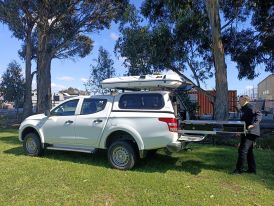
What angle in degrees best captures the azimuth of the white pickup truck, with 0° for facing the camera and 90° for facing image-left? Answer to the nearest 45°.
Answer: approximately 135°

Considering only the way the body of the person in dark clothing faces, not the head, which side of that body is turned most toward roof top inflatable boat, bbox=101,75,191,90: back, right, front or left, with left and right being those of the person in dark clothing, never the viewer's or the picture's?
front

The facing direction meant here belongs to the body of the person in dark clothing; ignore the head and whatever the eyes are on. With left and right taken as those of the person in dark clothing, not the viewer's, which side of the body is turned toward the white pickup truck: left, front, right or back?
front

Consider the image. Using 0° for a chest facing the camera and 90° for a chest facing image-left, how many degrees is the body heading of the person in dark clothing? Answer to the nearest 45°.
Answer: approximately 90°

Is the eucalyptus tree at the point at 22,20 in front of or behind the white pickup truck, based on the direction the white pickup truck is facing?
in front

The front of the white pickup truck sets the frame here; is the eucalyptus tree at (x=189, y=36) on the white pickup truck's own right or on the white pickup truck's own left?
on the white pickup truck's own right

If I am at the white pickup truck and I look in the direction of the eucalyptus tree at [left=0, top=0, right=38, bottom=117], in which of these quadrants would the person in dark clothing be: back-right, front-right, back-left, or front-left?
back-right

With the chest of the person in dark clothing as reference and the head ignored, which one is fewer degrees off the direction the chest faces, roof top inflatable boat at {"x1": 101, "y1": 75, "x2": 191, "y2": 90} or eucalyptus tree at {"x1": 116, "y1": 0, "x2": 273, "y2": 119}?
the roof top inflatable boat

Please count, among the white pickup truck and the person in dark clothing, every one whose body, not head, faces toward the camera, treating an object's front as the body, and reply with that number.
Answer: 0

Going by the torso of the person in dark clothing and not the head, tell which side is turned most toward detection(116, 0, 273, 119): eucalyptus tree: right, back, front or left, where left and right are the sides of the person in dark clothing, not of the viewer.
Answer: right
